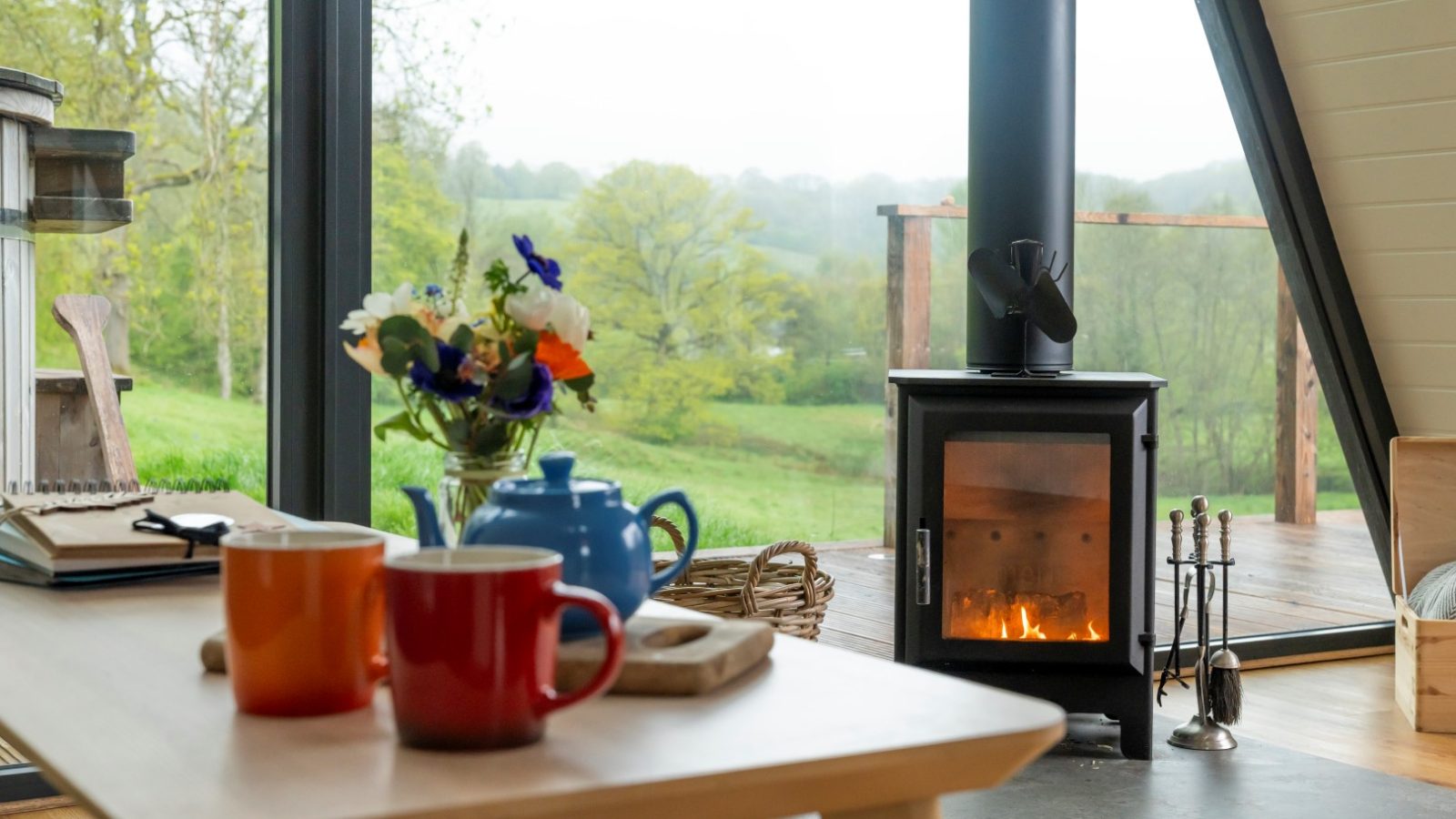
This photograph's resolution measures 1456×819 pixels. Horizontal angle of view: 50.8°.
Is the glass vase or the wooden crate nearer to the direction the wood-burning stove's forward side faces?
the glass vase

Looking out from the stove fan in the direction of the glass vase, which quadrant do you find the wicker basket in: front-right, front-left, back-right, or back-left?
front-right

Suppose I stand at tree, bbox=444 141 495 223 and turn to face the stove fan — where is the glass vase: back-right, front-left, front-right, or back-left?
front-right

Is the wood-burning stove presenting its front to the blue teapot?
yes

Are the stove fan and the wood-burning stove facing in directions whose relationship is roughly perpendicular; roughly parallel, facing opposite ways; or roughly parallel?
roughly parallel

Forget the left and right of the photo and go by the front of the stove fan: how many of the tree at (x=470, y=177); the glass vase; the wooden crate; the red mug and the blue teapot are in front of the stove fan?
3

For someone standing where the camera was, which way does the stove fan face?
facing the viewer

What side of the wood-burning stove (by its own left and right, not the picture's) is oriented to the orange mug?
front

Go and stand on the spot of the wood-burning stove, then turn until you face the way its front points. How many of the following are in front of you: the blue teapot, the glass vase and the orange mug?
3

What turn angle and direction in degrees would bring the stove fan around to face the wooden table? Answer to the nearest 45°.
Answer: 0° — it already faces it

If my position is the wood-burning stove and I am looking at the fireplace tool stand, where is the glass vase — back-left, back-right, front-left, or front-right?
back-right

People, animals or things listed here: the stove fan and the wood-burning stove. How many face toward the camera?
2

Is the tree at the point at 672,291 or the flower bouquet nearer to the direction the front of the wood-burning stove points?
the flower bouquet

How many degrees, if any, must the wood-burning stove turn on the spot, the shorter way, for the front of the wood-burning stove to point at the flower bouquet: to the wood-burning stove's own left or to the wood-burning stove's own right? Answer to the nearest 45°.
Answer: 0° — it already faces it

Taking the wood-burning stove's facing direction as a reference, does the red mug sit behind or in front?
in front

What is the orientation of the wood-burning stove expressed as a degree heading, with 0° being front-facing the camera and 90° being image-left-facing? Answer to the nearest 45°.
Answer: approximately 0°
